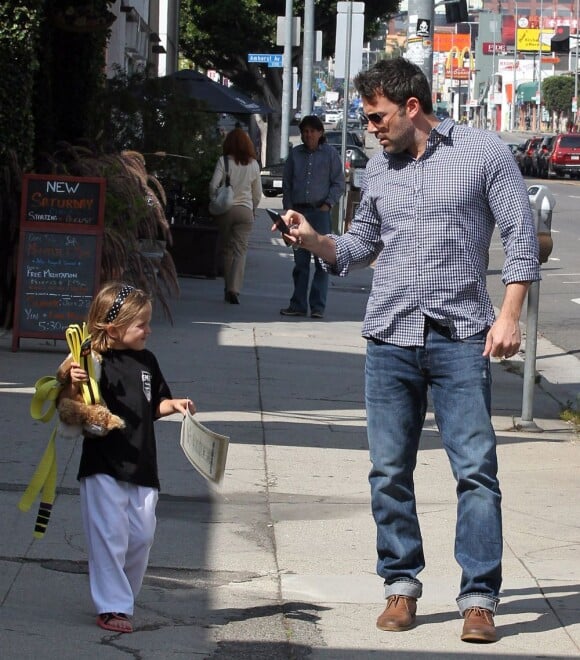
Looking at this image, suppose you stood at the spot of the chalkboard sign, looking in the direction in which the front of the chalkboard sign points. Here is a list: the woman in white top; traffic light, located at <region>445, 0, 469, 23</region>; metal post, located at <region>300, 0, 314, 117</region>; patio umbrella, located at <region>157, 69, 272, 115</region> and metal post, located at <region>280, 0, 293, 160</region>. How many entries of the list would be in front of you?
0

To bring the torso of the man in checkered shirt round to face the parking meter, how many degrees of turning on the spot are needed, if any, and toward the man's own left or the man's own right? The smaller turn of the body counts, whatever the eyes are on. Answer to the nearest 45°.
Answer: approximately 180°

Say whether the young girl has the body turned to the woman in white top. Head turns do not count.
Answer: no

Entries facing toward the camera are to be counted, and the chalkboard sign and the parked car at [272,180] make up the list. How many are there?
2

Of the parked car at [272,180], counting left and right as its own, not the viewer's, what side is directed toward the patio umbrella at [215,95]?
front

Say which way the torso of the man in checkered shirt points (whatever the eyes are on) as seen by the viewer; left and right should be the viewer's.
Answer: facing the viewer

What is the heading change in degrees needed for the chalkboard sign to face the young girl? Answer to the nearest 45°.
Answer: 0° — it already faces them

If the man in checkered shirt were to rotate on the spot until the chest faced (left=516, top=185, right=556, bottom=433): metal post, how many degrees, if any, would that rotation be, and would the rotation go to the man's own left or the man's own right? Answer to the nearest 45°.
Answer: approximately 180°

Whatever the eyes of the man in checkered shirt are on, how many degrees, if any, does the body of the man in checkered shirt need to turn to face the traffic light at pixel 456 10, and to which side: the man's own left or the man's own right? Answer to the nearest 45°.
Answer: approximately 180°

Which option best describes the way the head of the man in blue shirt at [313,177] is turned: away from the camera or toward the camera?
toward the camera

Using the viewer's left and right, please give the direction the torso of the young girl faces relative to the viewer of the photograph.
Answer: facing the viewer and to the right of the viewer

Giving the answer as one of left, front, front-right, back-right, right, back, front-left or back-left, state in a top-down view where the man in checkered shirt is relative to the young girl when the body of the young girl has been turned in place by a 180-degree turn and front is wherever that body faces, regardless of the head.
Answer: back-right
